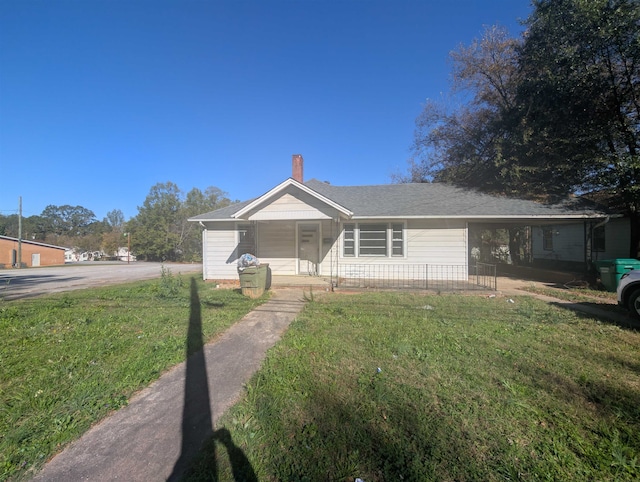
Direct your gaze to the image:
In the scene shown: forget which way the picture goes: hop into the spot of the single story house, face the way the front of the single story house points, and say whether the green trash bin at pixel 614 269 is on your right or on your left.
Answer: on your left

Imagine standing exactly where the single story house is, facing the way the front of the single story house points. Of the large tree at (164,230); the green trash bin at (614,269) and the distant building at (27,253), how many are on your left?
1

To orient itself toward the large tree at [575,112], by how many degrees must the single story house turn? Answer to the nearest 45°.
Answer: approximately 90° to its left

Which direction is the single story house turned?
toward the camera

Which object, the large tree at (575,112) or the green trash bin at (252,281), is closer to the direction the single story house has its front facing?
the green trash bin

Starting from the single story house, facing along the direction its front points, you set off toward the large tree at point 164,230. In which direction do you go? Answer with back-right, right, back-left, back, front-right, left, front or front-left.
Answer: back-right

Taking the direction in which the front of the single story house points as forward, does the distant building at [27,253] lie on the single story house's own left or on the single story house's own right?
on the single story house's own right

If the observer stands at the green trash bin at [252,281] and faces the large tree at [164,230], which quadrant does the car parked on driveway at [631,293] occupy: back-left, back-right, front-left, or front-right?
back-right

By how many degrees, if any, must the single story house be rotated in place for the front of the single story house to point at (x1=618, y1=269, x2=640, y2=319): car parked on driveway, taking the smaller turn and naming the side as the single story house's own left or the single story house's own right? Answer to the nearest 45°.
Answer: approximately 45° to the single story house's own left

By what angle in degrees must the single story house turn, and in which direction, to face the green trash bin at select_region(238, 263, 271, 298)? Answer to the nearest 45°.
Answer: approximately 45° to its right

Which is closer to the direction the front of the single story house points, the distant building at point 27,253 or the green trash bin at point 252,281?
the green trash bin
